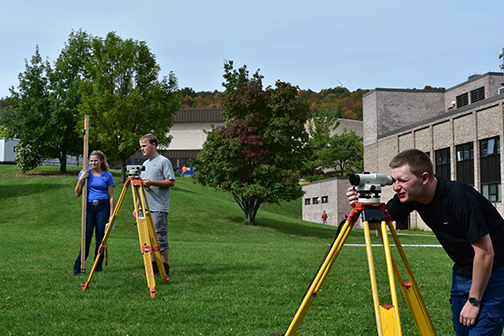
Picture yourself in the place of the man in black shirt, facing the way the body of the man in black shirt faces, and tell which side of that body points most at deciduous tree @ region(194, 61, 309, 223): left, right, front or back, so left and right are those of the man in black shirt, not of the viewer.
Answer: right

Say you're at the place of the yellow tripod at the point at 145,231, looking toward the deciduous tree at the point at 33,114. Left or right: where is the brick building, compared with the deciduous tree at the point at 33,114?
right

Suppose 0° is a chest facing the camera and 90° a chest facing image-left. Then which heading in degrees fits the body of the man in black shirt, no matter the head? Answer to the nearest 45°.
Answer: approximately 45°

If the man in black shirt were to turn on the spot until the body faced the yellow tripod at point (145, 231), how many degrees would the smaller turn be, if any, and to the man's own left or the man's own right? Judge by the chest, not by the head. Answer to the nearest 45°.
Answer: approximately 90° to the man's own right

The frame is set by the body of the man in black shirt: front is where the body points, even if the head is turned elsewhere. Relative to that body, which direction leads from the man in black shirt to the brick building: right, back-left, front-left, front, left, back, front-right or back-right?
back-right

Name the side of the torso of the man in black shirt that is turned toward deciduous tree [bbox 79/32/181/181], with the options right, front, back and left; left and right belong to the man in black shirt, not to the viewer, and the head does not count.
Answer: right
